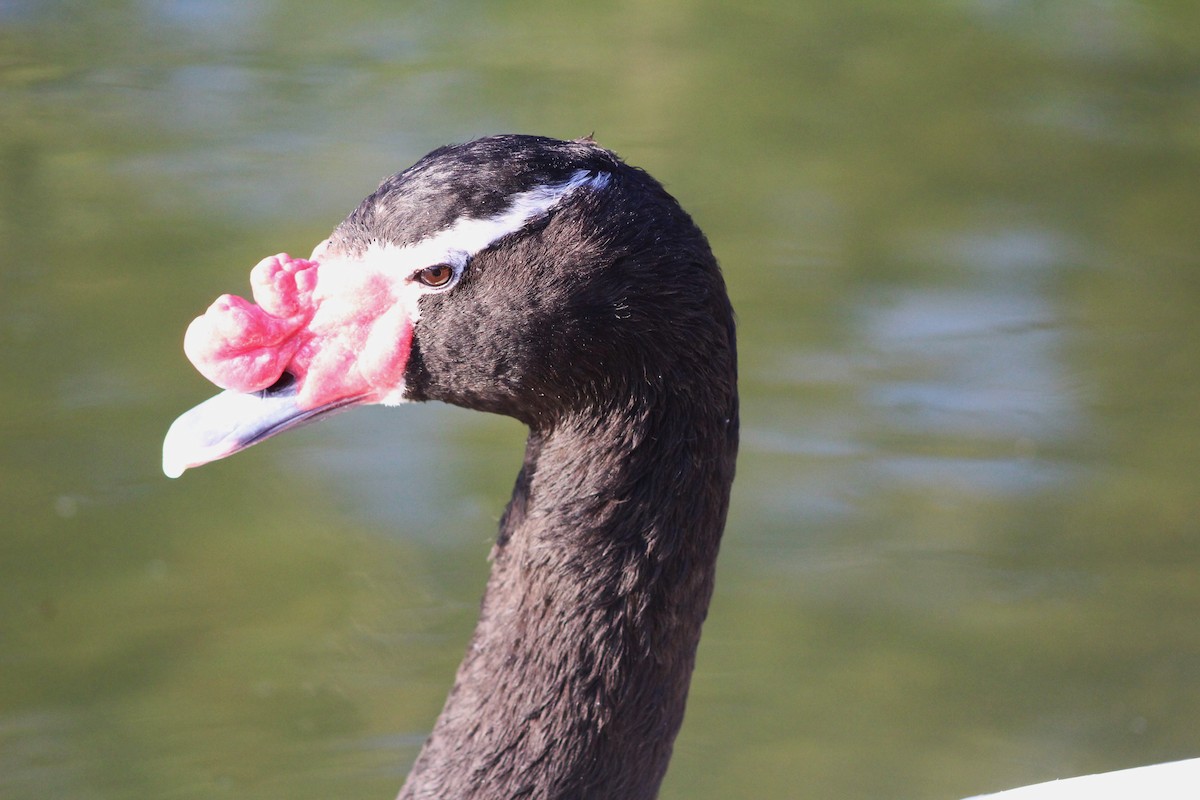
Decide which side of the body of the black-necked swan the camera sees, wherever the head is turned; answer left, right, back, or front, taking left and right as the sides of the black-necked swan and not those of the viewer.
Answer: left
